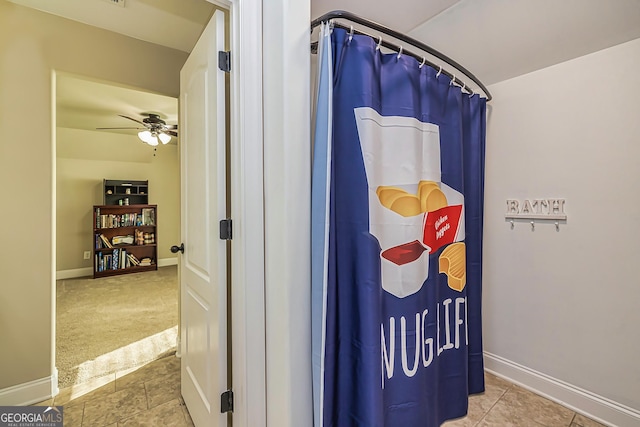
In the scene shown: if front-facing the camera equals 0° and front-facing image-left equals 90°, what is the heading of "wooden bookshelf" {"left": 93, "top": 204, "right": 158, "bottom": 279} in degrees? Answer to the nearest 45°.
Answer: approximately 315°
